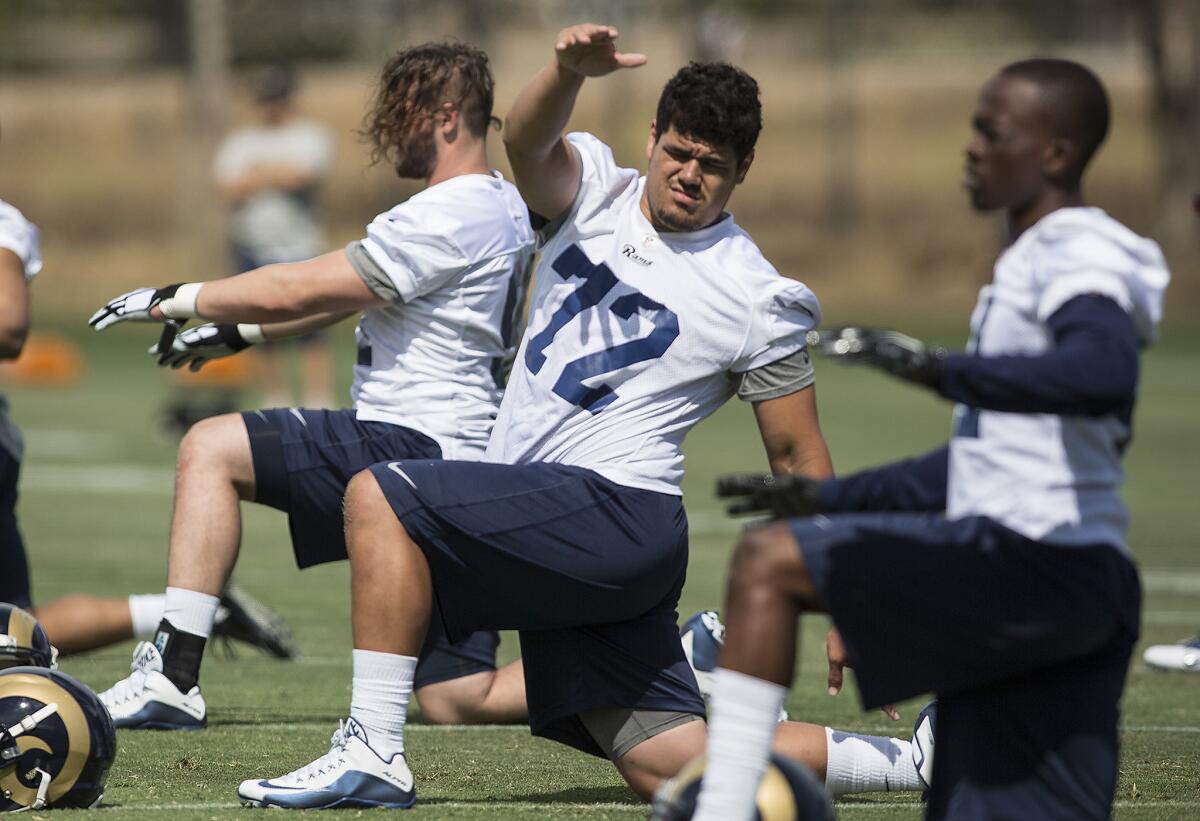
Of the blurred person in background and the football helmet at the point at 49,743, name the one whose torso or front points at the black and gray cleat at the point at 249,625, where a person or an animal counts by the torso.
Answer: the blurred person in background

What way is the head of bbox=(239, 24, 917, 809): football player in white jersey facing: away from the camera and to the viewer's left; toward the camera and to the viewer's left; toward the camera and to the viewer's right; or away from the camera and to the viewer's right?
toward the camera and to the viewer's left

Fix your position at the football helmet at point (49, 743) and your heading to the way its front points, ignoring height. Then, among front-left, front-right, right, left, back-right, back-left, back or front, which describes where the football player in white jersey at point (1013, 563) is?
back-left

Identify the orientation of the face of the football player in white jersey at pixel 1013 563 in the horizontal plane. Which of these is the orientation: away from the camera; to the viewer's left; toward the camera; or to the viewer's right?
to the viewer's left

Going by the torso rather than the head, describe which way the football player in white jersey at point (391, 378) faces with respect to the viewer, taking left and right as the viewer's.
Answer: facing to the left of the viewer

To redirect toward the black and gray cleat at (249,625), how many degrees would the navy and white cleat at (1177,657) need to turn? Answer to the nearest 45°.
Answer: approximately 45° to its left

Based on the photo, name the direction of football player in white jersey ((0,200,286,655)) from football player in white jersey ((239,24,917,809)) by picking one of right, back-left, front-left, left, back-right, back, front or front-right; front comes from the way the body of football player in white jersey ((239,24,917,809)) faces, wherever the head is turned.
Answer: right

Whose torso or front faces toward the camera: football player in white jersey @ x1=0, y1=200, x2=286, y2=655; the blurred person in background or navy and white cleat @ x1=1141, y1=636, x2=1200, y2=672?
the blurred person in background

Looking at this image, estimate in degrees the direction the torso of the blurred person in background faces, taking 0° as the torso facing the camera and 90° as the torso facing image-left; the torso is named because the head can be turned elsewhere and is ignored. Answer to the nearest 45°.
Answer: approximately 0°

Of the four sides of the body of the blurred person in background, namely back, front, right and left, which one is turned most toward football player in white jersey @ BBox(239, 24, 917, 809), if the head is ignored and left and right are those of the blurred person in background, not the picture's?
front

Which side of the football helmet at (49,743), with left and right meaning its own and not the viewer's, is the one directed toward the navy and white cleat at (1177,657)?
back

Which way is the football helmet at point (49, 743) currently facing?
to the viewer's left

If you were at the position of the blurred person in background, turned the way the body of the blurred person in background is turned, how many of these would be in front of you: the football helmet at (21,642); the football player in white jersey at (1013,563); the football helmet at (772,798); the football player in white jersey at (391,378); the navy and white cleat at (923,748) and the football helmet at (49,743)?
6

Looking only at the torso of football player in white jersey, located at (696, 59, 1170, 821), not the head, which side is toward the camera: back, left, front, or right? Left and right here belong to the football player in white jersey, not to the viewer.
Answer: left

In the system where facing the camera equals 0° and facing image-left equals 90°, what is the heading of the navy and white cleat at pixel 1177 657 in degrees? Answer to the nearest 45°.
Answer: approximately 90°

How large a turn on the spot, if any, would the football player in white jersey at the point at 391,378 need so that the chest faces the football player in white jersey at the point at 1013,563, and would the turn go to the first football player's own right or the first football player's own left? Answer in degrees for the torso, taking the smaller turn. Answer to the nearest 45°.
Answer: approximately 135° to the first football player's own left
